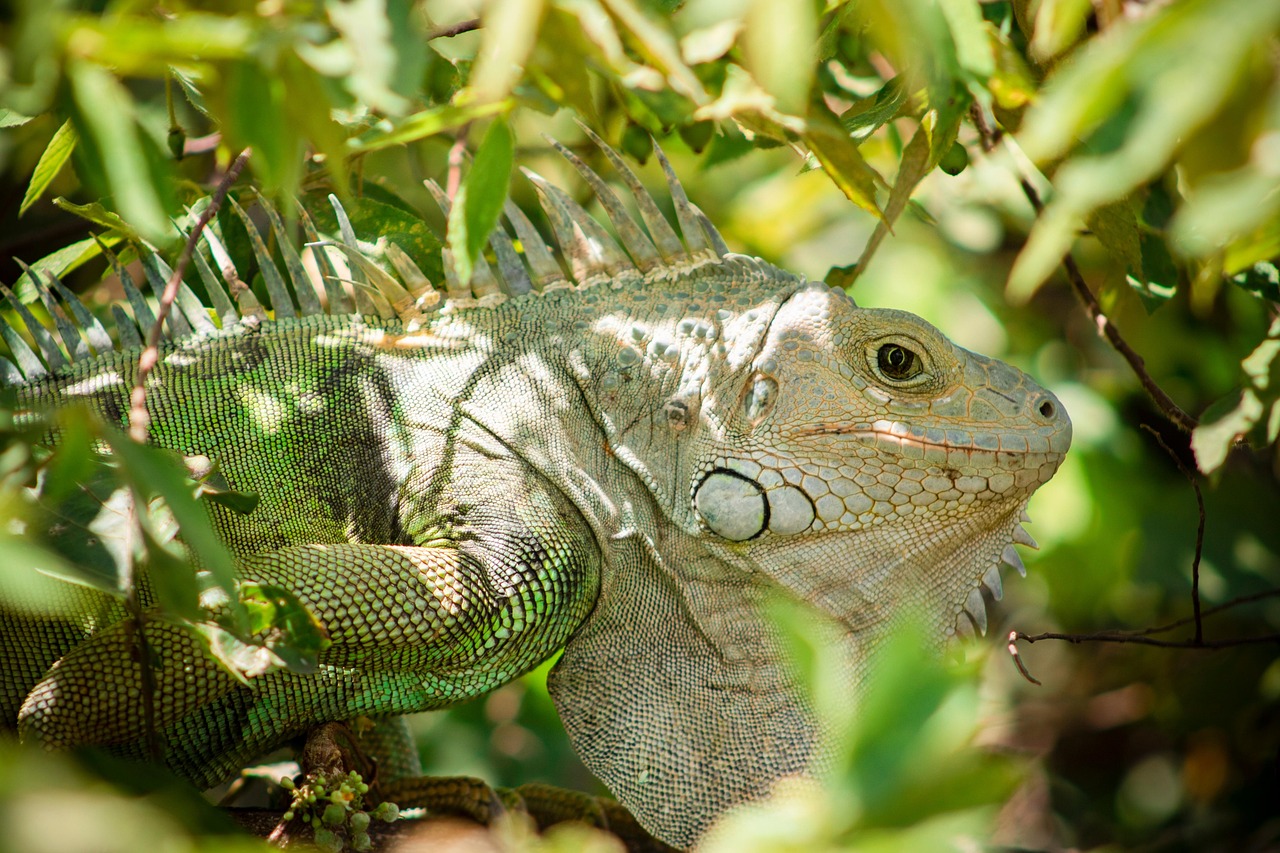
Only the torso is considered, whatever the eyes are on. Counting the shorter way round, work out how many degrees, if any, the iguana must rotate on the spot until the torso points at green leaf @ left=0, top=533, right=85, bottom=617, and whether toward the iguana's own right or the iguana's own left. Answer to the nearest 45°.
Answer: approximately 135° to the iguana's own right

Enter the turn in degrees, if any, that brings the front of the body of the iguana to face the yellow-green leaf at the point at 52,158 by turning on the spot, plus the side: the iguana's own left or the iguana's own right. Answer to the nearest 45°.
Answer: approximately 180°

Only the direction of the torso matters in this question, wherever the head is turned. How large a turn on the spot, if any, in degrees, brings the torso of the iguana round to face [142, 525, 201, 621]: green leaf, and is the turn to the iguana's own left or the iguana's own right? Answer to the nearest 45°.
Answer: approximately 135° to the iguana's own right

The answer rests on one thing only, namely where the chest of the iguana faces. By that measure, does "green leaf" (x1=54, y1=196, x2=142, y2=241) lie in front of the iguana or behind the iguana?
behind

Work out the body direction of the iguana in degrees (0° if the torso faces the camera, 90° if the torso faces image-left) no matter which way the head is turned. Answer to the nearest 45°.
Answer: approximately 270°

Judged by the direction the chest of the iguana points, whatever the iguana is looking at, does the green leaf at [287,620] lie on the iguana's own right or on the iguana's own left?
on the iguana's own right

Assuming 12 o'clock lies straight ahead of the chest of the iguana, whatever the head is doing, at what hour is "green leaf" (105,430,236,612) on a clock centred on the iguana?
The green leaf is roughly at 4 o'clock from the iguana.

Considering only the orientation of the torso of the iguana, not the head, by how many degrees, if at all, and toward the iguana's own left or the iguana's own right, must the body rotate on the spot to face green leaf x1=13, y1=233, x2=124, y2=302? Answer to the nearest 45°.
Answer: approximately 135° to the iguana's own left
